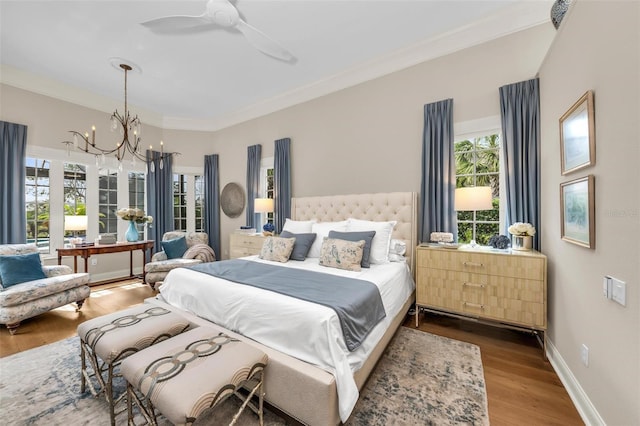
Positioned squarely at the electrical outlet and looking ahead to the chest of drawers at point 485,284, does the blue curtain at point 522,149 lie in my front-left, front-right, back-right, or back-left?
front-right

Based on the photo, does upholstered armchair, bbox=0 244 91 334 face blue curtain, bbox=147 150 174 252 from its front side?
no

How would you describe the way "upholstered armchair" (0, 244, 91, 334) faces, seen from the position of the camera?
facing the viewer and to the right of the viewer

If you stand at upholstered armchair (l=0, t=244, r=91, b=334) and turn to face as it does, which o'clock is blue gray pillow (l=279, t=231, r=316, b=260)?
The blue gray pillow is roughly at 12 o'clock from the upholstered armchair.

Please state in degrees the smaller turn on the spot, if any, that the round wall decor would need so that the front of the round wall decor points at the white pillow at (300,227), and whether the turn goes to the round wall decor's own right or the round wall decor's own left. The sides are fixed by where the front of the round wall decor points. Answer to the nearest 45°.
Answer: approximately 45° to the round wall decor's own left

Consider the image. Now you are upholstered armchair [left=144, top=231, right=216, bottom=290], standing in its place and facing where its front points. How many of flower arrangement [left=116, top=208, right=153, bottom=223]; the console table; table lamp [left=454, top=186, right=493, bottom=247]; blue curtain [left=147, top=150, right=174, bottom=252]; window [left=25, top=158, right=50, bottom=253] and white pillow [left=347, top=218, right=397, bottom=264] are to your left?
2

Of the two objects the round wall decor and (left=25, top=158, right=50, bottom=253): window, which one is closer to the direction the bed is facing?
the window

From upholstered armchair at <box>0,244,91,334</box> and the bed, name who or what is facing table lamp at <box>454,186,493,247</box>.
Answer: the upholstered armchair

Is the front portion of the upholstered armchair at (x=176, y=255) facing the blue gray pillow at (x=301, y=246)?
no

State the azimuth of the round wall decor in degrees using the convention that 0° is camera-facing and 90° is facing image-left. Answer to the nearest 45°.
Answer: approximately 45°

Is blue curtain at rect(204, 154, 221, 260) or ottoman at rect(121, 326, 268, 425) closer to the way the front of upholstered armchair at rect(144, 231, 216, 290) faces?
the ottoman

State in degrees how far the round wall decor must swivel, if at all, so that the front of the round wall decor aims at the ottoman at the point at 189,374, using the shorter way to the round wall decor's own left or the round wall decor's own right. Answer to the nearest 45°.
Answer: approximately 45° to the round wall decor's own left

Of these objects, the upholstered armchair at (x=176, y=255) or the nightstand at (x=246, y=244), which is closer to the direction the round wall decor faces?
the upholstered armchair

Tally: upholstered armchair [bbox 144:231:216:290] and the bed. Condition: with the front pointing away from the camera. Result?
0

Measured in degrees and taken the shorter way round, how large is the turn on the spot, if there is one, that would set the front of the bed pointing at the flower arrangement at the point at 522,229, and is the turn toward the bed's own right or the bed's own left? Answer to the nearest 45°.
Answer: approximately 135° to the bed's own left

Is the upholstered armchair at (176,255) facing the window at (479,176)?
no

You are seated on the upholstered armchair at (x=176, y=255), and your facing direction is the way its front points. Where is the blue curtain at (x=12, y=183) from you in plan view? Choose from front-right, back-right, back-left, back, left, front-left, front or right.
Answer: front-right

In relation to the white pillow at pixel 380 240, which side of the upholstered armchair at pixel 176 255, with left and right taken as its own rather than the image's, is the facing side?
left

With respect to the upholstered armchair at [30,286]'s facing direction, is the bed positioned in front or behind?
in front

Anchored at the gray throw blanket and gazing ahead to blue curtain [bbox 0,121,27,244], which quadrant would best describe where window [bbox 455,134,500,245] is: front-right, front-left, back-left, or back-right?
back-right
